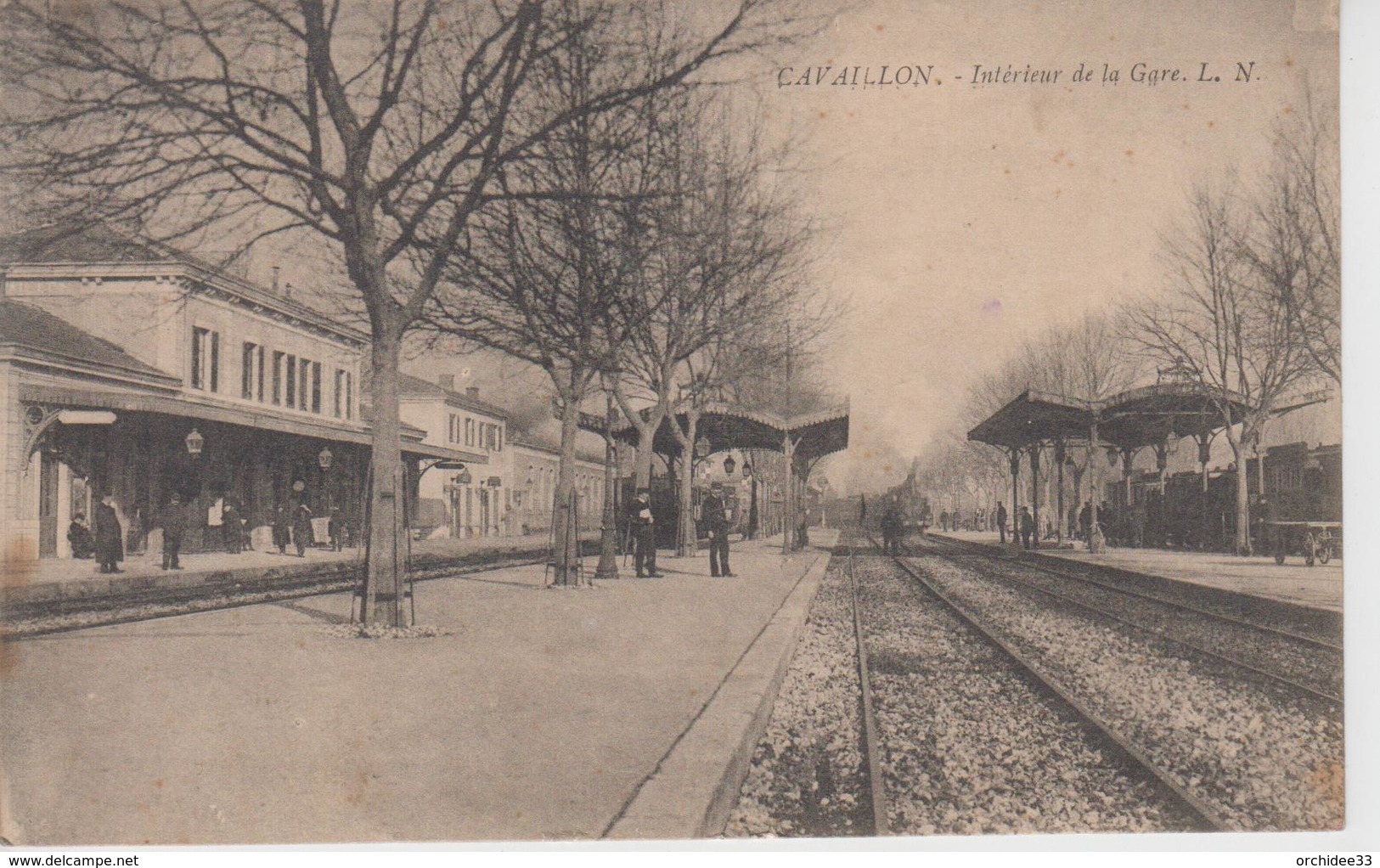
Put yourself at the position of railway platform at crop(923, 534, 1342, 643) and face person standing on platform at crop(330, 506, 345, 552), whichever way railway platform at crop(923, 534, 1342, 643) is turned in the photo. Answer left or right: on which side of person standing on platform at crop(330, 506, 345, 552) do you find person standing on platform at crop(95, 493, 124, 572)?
left

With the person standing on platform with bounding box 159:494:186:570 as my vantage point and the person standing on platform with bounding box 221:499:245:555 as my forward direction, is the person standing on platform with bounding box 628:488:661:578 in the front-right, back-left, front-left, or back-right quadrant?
back-right

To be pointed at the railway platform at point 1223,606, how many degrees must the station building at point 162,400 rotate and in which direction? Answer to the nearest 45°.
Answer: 0° — it already faces it

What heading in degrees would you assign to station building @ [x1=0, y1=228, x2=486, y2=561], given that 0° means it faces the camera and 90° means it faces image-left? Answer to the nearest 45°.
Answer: approximately 315°
